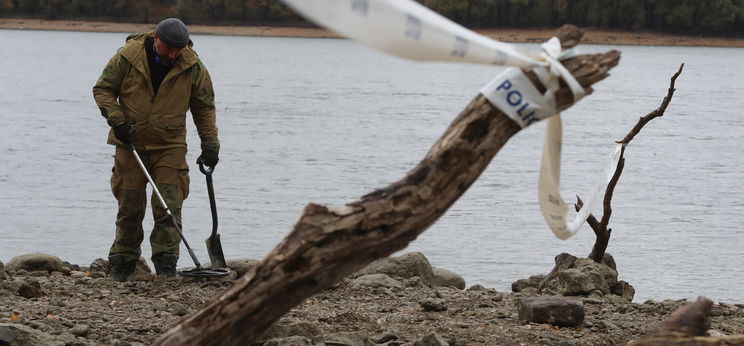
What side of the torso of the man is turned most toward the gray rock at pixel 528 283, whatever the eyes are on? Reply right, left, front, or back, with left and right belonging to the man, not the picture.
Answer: left

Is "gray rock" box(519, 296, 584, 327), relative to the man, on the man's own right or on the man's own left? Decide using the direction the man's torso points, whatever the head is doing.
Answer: on the man's own left

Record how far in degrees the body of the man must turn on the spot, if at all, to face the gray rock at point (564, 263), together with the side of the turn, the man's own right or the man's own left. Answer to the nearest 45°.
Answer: approximately 90° to the man's own left

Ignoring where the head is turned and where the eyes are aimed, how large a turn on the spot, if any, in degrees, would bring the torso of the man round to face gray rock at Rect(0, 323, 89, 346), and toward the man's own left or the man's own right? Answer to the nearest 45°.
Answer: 0° — they already face it

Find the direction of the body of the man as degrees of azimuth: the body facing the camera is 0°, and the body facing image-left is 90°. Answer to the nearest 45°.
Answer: approximately 0°

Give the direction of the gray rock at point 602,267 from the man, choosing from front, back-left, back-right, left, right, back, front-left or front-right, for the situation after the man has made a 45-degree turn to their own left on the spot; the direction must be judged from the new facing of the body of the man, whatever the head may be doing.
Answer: front-left

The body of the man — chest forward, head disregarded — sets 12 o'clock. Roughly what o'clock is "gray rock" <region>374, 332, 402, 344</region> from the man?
The gray rock is roughly at 11 o'clock from the man.

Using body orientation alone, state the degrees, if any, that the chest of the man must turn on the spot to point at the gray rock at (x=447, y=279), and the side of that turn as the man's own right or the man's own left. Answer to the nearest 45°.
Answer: approximately 90° to the man's own left

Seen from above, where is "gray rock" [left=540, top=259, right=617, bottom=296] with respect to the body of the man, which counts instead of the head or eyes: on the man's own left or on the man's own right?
on the man's own left

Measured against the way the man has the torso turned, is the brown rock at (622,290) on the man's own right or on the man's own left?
on the man's own left
